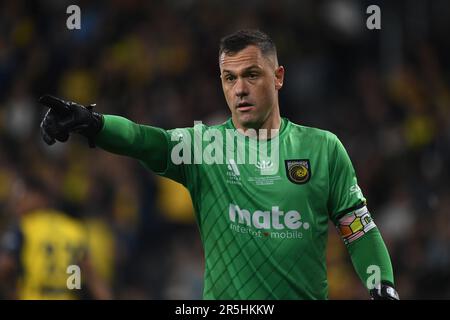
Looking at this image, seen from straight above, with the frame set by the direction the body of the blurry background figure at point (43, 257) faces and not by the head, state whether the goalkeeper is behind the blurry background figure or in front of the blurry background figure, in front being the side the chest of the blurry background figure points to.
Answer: behind

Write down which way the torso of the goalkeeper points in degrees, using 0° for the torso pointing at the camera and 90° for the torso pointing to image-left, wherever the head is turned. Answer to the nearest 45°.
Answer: approximately 0°

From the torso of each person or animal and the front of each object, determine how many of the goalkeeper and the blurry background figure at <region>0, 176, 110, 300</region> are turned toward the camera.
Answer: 1

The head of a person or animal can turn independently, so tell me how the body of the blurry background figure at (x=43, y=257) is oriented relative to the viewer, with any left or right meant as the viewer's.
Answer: facing away from the viewer and to the left of the viewer

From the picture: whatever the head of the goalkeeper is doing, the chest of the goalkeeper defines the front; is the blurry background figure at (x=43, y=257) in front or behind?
behind

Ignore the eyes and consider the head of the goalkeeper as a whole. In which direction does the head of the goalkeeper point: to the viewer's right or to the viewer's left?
to the viewer's left
